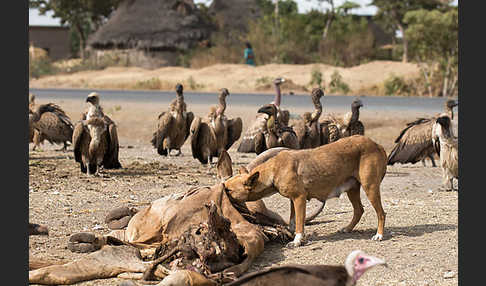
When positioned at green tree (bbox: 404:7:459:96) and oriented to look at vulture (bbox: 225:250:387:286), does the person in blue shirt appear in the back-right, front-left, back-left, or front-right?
back-right

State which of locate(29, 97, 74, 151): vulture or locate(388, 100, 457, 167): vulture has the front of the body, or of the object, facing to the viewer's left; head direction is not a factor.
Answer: locate(29, 97, 74, 151): vulture

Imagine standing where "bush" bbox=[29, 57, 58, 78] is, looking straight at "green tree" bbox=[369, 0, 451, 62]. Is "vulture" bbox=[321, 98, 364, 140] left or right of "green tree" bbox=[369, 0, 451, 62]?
right

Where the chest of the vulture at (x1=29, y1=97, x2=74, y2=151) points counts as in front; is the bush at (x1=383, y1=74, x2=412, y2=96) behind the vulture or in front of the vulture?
behind

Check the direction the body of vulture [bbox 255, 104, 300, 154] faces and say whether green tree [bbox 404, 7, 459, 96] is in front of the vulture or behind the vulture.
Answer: behind

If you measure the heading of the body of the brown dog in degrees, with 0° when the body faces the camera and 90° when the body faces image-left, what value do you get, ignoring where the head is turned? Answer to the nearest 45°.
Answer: approximately 90°

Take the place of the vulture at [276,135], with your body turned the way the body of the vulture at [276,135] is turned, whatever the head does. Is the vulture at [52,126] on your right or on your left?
on your right

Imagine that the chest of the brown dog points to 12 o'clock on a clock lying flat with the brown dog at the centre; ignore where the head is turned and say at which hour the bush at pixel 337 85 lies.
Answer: The bush is roughly at 3 o'clock from the brown dog.

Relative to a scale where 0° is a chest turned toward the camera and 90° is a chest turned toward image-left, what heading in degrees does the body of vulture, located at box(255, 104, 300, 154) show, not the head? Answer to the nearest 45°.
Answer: approximately 45°

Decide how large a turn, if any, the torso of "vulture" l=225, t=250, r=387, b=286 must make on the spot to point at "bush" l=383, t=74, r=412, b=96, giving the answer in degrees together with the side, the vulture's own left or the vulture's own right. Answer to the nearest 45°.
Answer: approximately 90° to the vulture's own left

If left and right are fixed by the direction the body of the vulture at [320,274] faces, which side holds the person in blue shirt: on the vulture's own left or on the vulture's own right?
on the vulture's own left

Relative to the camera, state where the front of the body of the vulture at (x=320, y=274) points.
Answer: to the viewer's right

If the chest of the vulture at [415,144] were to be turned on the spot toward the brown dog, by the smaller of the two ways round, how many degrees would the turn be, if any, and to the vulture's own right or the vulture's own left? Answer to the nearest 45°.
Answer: approximately 90° to the vulture's own right

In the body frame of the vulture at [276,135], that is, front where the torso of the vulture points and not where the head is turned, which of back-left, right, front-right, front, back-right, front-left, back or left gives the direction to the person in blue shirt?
back-right

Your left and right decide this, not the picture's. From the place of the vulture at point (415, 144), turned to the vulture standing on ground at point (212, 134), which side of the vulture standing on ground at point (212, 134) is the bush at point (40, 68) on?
right

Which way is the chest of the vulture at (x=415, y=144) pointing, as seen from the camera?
to the viewer's right

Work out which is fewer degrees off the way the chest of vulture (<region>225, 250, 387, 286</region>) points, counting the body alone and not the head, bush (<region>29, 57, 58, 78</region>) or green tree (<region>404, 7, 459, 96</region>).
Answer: the green tree

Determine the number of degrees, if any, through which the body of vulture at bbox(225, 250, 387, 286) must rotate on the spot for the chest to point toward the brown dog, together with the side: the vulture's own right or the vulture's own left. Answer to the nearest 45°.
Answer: approximately 90° to the vulture's own left

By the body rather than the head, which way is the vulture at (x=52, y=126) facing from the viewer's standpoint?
to the viewer's left
